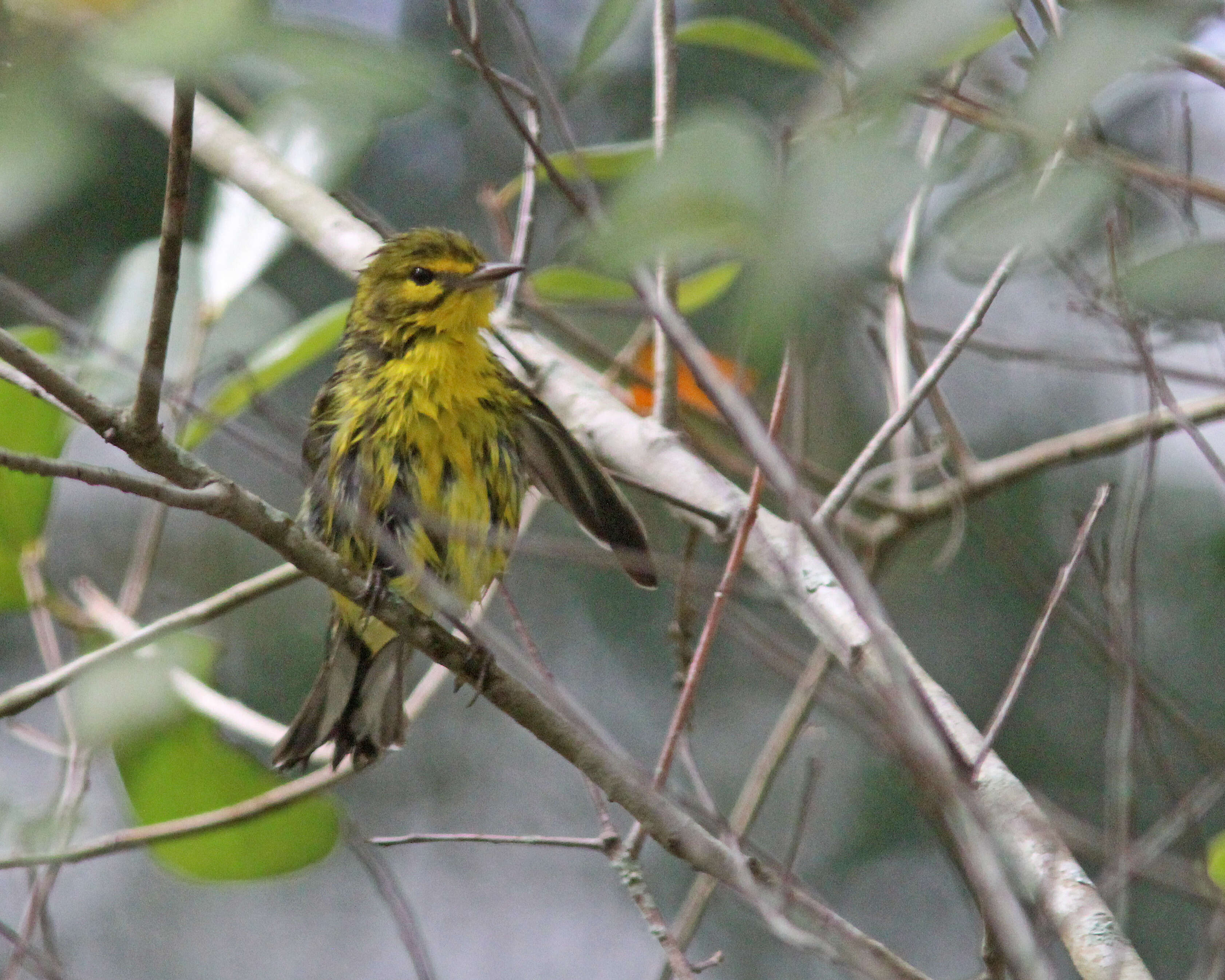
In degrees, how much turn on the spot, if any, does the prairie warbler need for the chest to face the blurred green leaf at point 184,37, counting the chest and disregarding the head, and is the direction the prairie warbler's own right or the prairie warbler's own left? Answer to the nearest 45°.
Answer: approximately 45° to the prairie warbler's own right

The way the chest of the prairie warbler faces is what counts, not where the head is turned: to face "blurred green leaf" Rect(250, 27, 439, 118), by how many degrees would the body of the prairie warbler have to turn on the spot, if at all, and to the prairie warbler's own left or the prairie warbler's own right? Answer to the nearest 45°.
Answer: approximately 45° to the prairie warbler's own right

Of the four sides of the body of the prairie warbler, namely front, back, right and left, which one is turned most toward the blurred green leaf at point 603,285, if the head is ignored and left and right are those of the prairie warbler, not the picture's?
left

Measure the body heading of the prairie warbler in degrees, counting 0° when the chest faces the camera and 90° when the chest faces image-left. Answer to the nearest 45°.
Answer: approximately 315°
